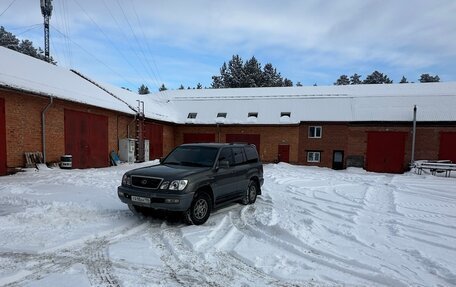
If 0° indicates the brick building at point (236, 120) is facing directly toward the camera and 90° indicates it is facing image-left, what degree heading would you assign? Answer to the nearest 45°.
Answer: approximately 0°
